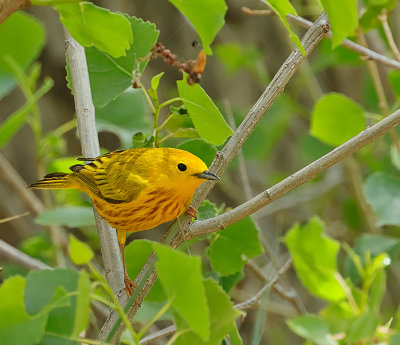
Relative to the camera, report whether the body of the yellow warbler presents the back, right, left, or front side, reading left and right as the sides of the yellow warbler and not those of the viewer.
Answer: right

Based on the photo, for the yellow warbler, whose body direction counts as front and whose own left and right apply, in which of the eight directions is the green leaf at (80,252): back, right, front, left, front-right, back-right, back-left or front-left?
right
